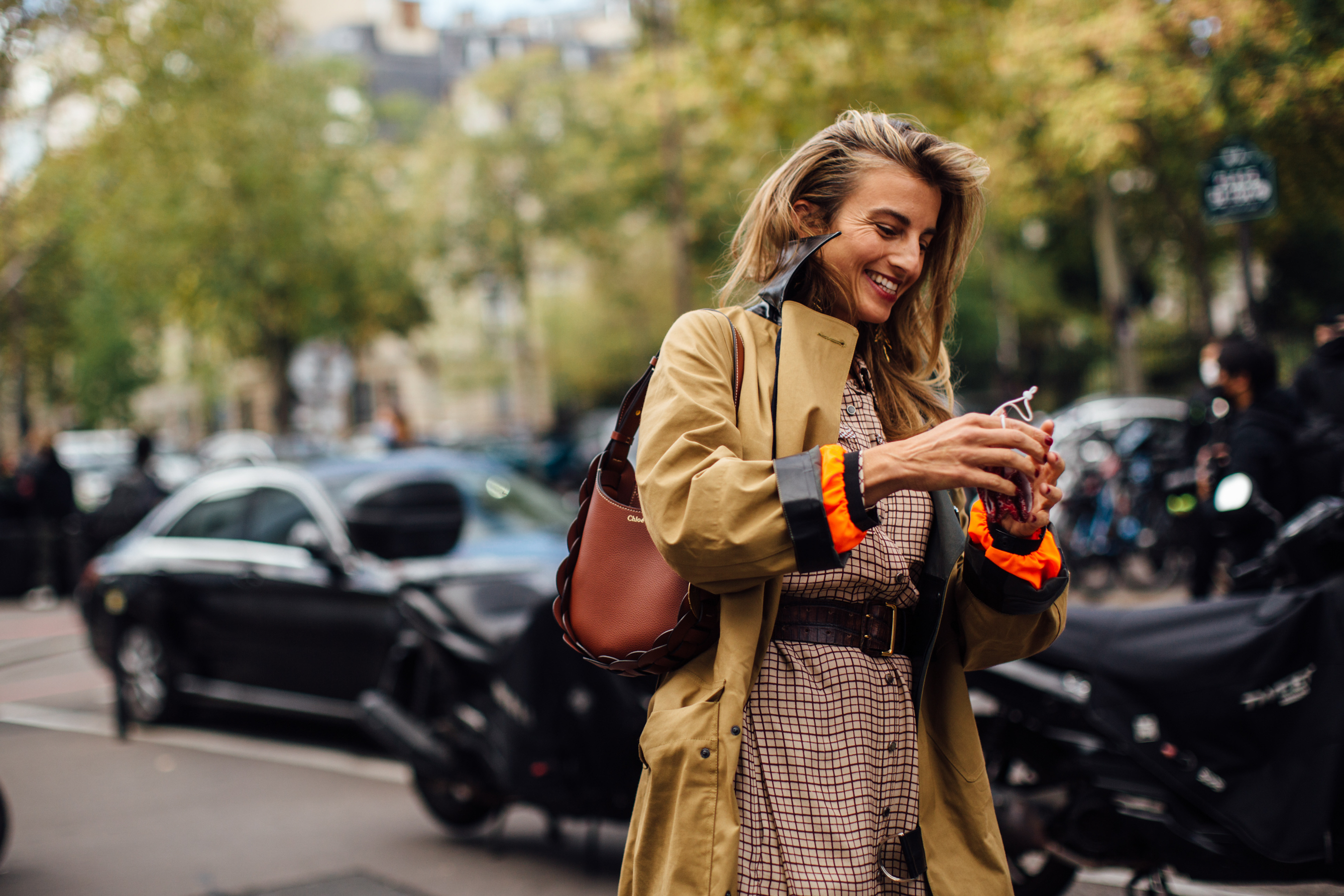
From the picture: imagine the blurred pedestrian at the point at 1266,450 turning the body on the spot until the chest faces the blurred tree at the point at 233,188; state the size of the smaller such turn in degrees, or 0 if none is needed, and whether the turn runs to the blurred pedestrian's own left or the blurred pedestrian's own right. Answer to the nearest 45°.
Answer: approximately 45° to the blurred pedestrian's own right

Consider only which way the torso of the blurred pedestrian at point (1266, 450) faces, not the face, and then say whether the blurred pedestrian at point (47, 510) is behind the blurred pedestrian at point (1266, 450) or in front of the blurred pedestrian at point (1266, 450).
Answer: in front

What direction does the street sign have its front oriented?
toward the camera

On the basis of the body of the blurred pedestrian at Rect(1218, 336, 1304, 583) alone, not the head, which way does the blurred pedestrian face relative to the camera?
to the viewer's left

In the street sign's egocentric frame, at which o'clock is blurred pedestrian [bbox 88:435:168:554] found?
The blurred pedestrian is roughly at 3 o'clock from the street sign.

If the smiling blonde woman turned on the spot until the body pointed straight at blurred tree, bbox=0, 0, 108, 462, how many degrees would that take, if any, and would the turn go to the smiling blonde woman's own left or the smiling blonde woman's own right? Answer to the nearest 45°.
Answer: approximately 180°

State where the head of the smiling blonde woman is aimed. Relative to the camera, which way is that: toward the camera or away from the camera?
toward the camera

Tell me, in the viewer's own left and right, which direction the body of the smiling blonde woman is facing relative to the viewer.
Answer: facing the viewer and to the right of the viewer

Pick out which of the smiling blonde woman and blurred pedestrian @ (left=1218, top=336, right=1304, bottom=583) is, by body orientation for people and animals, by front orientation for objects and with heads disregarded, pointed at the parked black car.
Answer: the blurred pedestrian
